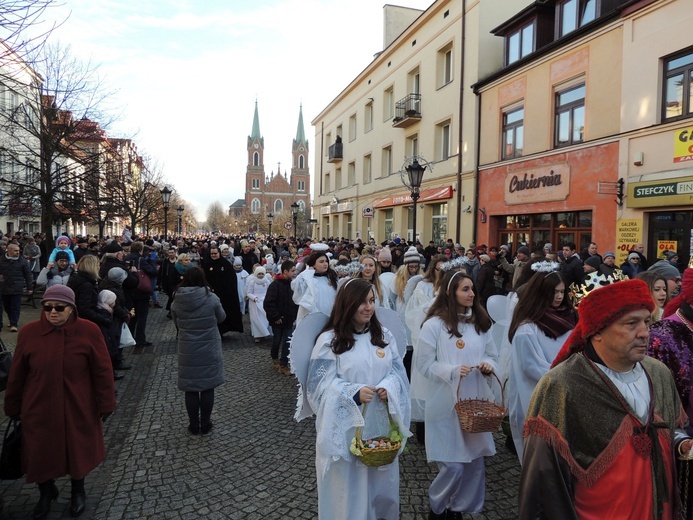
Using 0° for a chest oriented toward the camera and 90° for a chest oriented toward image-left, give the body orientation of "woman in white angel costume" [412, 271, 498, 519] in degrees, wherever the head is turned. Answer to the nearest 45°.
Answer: approximately 315°

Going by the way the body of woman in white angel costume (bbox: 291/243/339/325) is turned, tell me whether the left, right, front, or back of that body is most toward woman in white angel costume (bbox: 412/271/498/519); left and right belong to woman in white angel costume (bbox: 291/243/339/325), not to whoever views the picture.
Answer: front

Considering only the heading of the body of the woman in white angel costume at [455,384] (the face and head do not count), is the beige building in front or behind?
behind

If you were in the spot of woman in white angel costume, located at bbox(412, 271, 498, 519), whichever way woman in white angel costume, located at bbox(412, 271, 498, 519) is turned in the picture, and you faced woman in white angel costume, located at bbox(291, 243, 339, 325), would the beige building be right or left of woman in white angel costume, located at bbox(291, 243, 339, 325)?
right

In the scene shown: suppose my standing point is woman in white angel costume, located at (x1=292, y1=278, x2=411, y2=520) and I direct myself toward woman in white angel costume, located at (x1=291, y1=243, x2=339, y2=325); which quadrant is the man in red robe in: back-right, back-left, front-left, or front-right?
back-right

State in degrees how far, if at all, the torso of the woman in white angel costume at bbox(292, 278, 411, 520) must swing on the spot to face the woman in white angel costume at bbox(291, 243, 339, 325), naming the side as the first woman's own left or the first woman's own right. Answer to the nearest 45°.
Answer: approximately 135° to the first woman's own left

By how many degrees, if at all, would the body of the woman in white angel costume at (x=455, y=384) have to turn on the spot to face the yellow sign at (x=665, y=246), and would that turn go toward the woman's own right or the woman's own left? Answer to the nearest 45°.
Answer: approximately 90° to the woman's own left

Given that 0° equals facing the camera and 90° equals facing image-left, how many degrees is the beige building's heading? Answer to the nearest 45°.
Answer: approximately 45°

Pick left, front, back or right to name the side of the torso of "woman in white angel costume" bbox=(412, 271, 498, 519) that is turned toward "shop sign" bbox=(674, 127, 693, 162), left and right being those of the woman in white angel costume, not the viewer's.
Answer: left

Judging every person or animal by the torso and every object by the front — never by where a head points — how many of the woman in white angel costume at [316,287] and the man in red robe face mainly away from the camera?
0

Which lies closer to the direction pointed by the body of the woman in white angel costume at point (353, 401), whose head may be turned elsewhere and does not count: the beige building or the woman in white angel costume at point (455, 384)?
the woman in white angel costume
